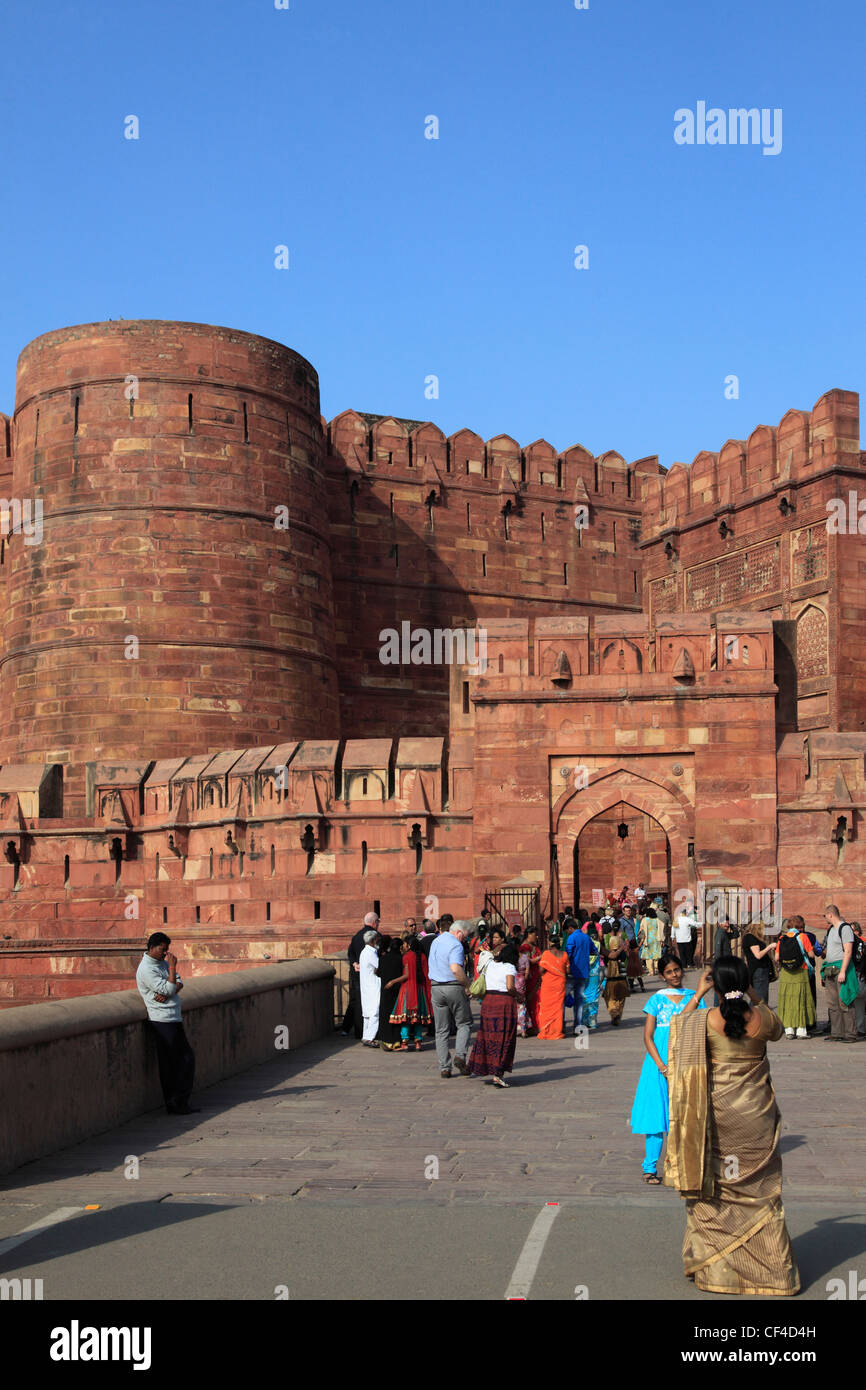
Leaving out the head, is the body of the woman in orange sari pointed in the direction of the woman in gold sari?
no

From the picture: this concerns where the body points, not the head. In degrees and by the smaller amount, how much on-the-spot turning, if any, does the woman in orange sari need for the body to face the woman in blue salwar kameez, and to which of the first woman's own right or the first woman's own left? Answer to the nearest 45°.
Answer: approximately 180°

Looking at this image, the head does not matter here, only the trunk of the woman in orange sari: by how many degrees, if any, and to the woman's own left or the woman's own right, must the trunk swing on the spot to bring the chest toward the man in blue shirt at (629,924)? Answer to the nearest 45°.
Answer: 0° — they already face them

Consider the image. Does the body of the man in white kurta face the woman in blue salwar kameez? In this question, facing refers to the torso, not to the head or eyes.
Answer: no

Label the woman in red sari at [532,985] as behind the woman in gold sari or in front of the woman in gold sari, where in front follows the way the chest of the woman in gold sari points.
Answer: in front

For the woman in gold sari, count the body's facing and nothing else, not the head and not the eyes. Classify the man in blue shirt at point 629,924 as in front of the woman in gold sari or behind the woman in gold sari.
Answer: in front

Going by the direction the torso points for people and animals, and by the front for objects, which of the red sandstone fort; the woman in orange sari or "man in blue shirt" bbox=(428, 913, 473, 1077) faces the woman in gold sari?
the red sandstone fort

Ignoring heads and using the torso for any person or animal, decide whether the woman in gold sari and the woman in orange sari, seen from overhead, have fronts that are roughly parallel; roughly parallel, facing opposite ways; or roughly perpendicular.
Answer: roughly parallel

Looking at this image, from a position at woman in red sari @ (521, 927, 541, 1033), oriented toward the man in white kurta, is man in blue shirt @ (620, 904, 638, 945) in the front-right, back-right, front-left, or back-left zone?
back-right

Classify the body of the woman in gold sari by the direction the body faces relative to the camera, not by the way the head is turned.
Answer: away from the camera

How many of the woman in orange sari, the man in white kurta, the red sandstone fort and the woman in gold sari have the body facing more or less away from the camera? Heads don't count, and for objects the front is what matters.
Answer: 2

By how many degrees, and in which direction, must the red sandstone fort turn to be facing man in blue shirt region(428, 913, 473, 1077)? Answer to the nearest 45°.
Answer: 0° — it already faces them

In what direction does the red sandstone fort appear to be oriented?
toward the camera

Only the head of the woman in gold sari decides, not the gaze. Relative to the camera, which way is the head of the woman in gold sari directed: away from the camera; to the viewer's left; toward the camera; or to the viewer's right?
away from the camera

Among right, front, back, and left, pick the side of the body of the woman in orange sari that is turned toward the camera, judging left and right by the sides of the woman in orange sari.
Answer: back

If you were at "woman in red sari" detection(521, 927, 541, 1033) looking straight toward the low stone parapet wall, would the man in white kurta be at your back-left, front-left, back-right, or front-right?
front-right

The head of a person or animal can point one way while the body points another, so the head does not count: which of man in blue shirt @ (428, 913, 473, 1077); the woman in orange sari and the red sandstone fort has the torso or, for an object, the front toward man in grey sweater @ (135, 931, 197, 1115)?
the red sandstone fort
